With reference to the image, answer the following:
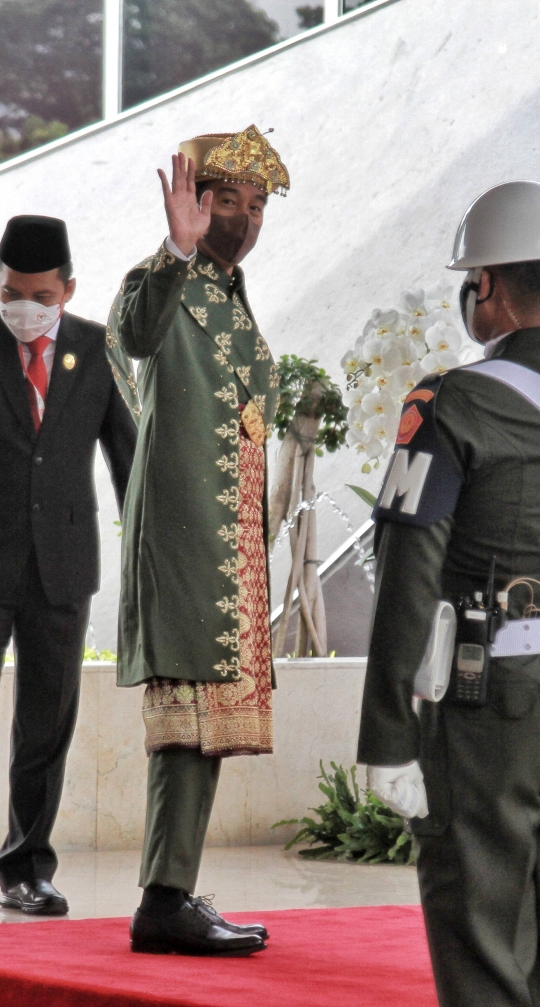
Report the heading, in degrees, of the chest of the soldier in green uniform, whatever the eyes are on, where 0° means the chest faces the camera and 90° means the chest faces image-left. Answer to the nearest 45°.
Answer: approximately 135°

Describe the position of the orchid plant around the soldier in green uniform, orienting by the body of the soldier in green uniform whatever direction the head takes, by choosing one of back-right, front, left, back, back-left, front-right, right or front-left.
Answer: front-right

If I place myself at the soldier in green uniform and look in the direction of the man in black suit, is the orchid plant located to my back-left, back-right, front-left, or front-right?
front-right

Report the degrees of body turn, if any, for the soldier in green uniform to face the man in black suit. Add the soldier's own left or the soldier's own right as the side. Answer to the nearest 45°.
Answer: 0° — they already face them

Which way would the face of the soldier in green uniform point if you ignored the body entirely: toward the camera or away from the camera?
away from the camera
